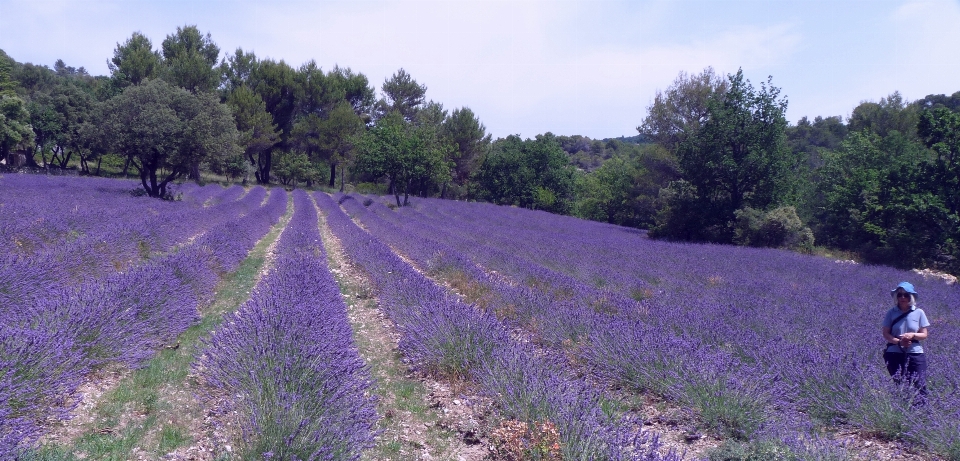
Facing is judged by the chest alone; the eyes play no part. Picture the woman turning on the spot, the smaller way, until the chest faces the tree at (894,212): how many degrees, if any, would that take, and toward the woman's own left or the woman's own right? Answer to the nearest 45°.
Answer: approximately 180°

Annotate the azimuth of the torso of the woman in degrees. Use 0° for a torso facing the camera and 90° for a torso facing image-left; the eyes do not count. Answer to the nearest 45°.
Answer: approximately 0°

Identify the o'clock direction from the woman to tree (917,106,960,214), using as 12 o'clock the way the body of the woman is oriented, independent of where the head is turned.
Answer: The tree is roughly at 6 o'clock from the woman.

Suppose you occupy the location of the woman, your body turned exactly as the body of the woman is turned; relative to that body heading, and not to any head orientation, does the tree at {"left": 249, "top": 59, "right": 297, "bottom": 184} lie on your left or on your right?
on your right

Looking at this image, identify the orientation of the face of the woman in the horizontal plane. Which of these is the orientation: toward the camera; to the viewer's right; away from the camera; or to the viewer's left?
toward the camera

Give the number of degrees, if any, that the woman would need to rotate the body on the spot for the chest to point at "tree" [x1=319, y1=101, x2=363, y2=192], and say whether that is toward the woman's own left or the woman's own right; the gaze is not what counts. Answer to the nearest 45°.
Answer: approximately 135° to the woman's own right

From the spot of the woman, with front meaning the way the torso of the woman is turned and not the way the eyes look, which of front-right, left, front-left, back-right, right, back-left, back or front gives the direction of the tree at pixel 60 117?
right

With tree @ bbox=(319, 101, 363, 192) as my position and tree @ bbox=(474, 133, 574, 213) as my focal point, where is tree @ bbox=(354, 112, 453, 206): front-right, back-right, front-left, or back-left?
front-right

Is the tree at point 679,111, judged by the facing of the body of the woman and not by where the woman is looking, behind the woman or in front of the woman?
behind
